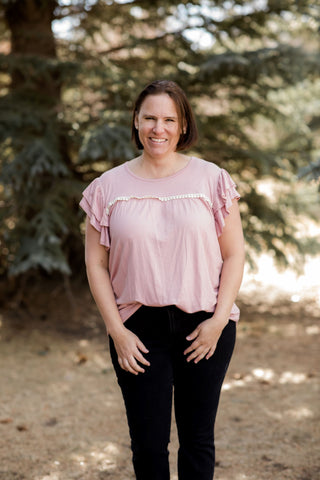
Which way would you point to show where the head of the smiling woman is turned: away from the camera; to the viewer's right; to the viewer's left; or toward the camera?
toward the camera

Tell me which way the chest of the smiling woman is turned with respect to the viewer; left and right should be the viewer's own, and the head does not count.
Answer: facing the viewer
